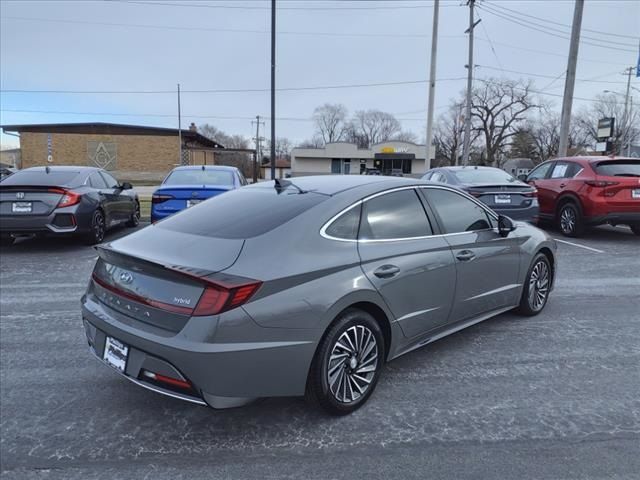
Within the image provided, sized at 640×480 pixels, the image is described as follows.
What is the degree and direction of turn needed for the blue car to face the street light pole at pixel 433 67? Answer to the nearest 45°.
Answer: approximately 45° to its right

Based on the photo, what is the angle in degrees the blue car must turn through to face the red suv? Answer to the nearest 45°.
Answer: approximately 90° to its right

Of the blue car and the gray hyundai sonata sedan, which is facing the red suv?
the gray hyundai sonata sedan

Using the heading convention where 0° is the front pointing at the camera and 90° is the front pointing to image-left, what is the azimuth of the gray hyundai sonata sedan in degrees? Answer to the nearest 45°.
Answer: approximately 225°

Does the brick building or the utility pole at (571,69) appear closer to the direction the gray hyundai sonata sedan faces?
the utility pole

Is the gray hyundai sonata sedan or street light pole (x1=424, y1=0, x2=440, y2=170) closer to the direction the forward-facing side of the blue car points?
the street light pole

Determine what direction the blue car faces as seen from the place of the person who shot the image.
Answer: facing away from the viewer

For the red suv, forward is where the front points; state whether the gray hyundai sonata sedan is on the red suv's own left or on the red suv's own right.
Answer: on the red suv's own left

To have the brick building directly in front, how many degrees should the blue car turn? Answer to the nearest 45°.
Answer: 0° — it already faces it

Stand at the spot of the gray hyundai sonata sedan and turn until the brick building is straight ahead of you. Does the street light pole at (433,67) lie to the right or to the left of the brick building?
right
